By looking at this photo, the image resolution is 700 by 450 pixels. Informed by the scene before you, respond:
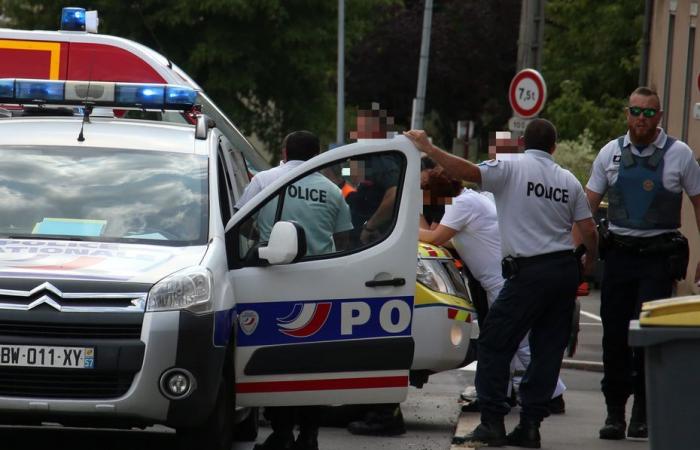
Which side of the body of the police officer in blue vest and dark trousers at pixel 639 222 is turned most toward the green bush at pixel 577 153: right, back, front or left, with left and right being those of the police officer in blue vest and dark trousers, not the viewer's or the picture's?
back

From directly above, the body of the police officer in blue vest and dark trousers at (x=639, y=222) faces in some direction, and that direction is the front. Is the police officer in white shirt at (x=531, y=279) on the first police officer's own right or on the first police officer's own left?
on the first police officer's own right

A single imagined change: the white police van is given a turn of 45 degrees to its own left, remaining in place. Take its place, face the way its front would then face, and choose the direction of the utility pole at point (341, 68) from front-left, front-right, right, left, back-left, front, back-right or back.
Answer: back-left

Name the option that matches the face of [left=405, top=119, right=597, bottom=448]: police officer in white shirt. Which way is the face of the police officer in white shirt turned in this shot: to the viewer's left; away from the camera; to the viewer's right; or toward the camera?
away from the camera

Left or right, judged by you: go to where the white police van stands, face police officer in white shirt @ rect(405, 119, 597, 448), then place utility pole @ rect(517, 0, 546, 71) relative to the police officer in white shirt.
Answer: left

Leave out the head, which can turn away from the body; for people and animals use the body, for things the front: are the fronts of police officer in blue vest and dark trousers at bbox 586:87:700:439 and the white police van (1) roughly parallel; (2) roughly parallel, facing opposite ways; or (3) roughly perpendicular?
roughly parallel

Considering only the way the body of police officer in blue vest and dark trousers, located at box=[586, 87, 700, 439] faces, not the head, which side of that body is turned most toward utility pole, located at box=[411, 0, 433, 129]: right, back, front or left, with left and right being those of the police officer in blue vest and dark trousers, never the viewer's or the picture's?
back

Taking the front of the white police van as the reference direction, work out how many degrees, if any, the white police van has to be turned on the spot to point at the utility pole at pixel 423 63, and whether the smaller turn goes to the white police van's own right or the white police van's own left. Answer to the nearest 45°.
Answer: approximately 180°

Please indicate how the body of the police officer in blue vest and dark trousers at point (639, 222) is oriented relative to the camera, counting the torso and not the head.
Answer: toward the camera

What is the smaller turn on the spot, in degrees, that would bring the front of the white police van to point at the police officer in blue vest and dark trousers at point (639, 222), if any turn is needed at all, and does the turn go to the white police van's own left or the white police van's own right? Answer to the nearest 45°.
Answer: approximately 90° to the white police van's own left

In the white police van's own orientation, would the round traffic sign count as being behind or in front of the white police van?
behind

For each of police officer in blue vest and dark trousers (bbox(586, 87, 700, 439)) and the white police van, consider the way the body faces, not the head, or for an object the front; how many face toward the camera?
2

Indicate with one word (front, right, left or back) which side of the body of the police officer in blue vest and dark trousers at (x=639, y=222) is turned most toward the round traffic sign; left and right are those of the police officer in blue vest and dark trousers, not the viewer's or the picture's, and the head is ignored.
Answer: back

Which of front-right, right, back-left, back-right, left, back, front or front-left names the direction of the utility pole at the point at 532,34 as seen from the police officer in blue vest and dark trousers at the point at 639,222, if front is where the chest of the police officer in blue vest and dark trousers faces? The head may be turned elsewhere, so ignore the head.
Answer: back

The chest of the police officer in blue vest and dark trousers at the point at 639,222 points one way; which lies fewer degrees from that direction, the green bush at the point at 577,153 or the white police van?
the white police van

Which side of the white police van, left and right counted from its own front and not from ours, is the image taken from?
front
